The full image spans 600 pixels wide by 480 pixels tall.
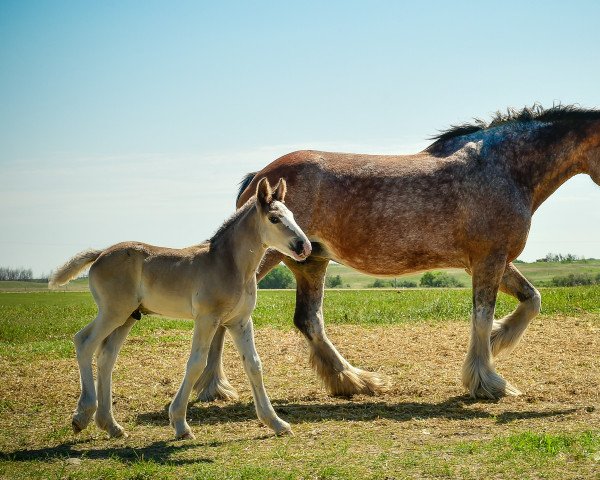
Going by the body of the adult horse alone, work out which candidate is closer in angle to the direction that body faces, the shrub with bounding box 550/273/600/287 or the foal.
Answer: the shrub

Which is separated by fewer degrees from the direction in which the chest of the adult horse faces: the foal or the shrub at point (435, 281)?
the shrub

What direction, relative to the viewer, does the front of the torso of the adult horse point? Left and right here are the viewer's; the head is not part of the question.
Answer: facing to the right of the viewer

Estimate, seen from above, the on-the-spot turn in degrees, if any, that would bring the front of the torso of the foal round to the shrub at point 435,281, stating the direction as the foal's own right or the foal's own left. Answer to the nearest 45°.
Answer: approximately 90° to the foal's own left

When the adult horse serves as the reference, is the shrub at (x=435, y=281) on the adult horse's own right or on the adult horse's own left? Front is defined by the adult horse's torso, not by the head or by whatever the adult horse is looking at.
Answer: on the adult horse's own left

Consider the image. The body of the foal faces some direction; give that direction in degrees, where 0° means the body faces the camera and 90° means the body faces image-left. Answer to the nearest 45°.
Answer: approximately 270°

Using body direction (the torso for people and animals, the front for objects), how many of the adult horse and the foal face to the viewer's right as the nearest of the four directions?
2

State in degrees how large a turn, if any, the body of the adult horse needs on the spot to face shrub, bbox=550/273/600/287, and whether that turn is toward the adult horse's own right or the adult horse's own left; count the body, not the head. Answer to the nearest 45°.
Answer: approximately 90° to the adult horse's own left

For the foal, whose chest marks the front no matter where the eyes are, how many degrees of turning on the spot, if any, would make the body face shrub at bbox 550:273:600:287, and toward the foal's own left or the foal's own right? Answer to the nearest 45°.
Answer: approximately 45° to the foal's own left

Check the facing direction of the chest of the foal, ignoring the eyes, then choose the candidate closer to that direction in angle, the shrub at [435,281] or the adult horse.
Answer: the adult horse

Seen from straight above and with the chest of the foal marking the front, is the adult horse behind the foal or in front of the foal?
in front
